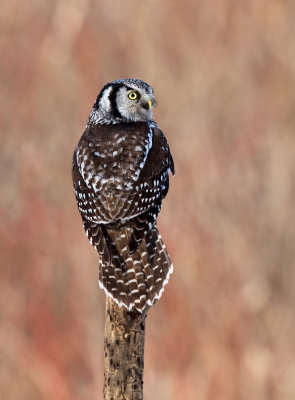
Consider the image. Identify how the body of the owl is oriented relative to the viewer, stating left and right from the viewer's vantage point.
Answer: facing away from the viewer
